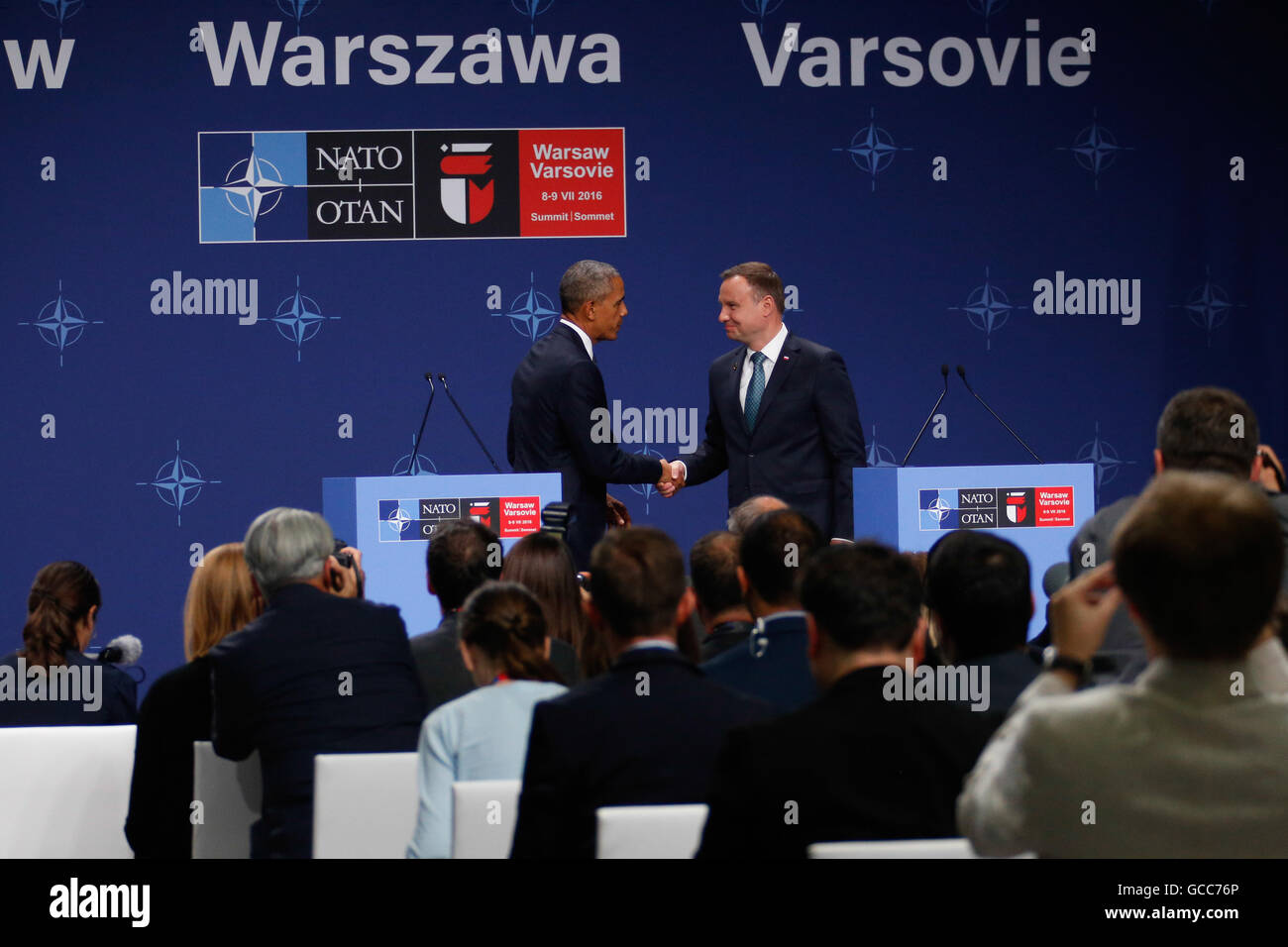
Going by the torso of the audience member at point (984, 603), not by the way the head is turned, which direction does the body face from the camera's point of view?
away from the camera

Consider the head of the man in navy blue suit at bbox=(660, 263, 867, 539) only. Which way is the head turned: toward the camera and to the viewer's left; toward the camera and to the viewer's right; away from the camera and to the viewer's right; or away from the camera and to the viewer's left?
toward the camera and to the viewer's left

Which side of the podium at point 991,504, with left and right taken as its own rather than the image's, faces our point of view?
front

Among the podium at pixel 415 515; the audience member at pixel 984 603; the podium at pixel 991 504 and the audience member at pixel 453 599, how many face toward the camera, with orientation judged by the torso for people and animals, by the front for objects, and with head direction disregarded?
2

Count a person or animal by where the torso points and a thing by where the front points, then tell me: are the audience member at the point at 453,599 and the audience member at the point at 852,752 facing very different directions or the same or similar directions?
same or similar directions

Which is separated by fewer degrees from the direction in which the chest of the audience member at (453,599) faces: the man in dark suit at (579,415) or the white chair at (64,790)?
the man in dark suit

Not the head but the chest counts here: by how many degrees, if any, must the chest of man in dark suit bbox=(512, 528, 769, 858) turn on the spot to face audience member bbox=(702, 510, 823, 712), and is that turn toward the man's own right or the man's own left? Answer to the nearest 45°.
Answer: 0° — they already face them

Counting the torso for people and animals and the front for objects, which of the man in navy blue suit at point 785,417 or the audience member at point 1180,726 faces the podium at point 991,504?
the audience member

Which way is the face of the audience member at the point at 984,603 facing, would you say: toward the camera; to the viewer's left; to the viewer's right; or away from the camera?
away from the camera

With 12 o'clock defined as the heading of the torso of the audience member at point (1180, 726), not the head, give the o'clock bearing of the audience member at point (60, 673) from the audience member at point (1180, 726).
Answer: the audience member at point (60, 673) is roughly at 10 o'clock from the audience member at point (1180, 726).

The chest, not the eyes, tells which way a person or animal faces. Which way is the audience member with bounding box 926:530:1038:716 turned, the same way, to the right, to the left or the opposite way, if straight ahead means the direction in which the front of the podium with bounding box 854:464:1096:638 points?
the opposite way

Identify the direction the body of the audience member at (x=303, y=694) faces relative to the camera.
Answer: away from the camera

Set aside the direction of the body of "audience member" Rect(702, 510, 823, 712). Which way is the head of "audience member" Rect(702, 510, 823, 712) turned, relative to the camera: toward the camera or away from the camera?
away from the camera

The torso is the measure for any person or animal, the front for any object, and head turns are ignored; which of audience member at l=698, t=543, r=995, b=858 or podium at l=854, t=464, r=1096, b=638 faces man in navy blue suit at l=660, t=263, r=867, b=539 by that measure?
the audience member

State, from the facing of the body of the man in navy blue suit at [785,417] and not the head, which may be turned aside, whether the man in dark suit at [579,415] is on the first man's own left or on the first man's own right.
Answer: on the first man's own right

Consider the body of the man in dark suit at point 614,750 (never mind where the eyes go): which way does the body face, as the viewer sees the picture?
away from the camera

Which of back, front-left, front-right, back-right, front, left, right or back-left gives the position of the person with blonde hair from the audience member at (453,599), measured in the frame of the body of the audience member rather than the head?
back-left

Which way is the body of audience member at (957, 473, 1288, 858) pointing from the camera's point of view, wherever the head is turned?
away from the camera
